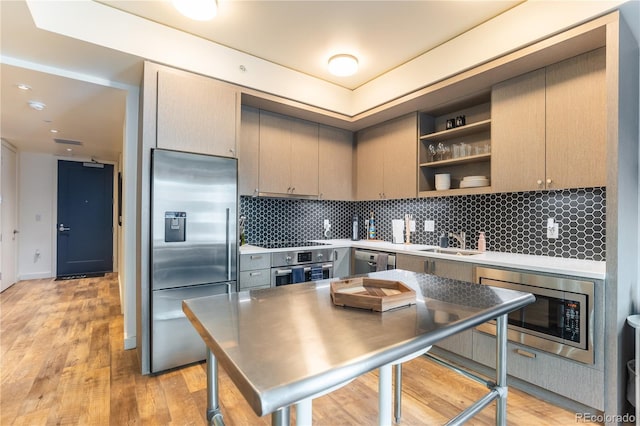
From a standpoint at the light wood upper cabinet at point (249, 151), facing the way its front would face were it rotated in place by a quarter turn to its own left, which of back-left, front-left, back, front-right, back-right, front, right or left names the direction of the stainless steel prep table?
back-right

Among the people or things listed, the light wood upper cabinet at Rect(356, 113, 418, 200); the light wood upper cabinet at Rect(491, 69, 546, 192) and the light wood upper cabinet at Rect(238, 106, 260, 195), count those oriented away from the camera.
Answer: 0

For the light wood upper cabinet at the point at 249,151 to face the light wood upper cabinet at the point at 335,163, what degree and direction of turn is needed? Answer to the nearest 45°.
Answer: approximately 45° to its left

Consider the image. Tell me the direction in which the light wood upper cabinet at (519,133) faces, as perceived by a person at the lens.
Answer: facing the viewer and to the left of the viewer

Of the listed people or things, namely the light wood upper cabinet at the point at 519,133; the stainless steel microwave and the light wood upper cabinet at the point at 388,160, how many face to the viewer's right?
0

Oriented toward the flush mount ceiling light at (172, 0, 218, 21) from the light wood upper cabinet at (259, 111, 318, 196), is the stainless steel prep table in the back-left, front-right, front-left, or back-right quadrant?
front-left

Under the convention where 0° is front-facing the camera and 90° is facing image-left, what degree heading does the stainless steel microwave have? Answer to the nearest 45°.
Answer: approximately 45°

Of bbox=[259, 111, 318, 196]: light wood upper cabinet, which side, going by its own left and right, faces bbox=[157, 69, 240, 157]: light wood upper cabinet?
right

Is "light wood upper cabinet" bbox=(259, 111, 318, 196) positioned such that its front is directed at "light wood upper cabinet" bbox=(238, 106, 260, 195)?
no

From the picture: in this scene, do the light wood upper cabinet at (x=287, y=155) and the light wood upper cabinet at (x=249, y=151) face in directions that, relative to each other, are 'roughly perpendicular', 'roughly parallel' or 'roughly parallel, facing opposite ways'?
roughly parallel

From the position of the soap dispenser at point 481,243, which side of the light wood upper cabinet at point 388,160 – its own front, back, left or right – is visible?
left

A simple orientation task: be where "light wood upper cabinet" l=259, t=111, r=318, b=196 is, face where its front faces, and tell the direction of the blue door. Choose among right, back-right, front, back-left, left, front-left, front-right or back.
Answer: back

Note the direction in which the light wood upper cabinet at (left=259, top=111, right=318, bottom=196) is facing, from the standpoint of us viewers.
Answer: facing the viewer and to the right of the viewer
